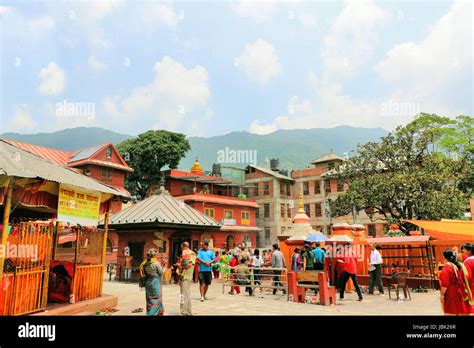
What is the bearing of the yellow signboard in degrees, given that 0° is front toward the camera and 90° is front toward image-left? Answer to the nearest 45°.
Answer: approximately 315°

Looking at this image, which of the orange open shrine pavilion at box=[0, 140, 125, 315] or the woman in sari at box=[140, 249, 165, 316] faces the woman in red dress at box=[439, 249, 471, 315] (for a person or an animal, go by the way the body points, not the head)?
the orange open shrine pavilion

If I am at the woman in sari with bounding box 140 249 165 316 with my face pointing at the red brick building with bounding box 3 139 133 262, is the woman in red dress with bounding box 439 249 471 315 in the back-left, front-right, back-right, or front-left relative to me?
back-right

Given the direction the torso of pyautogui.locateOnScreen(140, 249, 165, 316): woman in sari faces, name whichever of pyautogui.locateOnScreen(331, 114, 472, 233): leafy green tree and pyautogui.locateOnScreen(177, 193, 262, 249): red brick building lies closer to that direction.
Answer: the red brick building

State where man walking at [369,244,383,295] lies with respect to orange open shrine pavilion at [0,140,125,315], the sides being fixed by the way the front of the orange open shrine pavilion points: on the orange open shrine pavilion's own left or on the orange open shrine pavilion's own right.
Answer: on the orange open shrine pavilion's own left

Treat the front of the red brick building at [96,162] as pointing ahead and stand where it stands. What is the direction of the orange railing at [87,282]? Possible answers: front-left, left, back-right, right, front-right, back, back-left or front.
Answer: front-right

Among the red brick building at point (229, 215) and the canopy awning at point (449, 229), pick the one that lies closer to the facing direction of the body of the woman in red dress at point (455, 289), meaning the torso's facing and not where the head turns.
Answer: the red brick building
